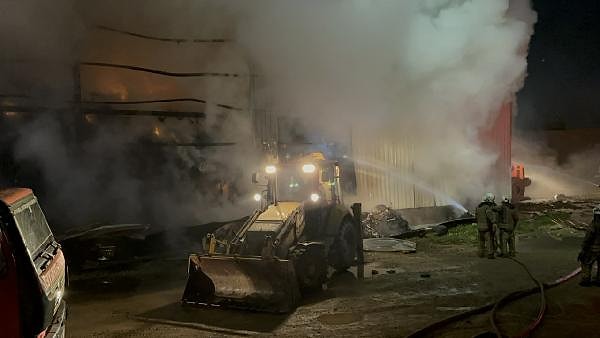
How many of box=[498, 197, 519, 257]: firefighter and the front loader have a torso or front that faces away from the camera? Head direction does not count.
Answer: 1

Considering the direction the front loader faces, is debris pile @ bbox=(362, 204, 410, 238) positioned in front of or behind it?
behind

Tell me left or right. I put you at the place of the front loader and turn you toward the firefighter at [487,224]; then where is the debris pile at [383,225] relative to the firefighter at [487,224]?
left

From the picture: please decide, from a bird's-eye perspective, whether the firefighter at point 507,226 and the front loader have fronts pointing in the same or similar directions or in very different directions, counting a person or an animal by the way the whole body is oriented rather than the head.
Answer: very different directions

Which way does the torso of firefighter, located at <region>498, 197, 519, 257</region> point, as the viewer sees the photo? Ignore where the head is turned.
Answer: away from the camera

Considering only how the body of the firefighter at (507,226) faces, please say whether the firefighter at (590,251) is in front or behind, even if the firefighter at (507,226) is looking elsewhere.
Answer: behind

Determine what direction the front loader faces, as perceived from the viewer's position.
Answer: facing the viewer and to the left of the viewer

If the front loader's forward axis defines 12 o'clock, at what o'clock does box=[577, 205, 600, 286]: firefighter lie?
The firefighter is roughly at 8 o'clock from the front loader.

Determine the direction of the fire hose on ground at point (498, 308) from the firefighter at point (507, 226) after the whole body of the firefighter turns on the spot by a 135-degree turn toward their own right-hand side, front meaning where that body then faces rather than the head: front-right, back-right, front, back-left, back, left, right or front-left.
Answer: front-right

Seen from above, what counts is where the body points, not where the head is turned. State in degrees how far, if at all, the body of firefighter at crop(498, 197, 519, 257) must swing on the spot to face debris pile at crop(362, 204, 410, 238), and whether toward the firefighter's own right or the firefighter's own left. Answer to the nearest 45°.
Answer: approximately 45° to the firefighter's own left
